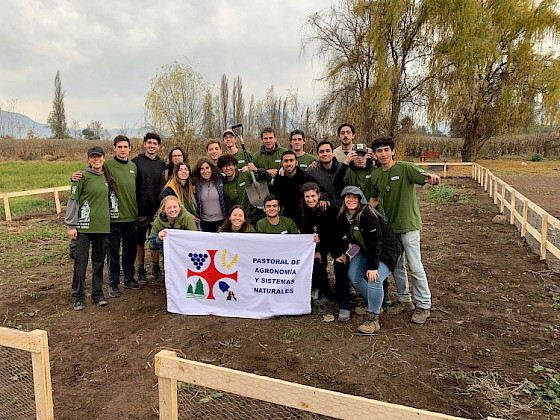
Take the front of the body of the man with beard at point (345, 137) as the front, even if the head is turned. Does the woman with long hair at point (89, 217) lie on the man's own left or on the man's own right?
on the man's own right

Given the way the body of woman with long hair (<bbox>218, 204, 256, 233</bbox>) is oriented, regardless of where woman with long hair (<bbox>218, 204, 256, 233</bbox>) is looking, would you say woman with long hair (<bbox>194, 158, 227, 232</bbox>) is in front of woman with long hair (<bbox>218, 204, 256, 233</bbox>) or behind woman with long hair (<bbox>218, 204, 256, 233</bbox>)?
behind

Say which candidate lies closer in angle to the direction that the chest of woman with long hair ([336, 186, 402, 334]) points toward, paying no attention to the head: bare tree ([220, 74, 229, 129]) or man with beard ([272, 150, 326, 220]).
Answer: the man with beard

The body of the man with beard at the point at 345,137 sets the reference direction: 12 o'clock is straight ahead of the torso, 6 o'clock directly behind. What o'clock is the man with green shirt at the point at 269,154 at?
the man with green shirt at the point at 269,154 is roughly at 3 o'clock from the man with beard at the point at 345,137.

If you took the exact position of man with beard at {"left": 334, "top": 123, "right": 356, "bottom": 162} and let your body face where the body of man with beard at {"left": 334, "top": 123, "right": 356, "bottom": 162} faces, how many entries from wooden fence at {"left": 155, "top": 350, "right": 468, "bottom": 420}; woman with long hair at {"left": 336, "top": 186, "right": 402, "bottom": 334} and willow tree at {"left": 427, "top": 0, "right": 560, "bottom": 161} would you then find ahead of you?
2

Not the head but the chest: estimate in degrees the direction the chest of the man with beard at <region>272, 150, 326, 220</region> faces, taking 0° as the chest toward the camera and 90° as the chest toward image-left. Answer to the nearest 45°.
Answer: approximately 0°

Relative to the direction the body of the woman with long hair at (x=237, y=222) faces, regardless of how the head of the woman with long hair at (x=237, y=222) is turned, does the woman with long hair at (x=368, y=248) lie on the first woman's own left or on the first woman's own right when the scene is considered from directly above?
on the first woman's own left
